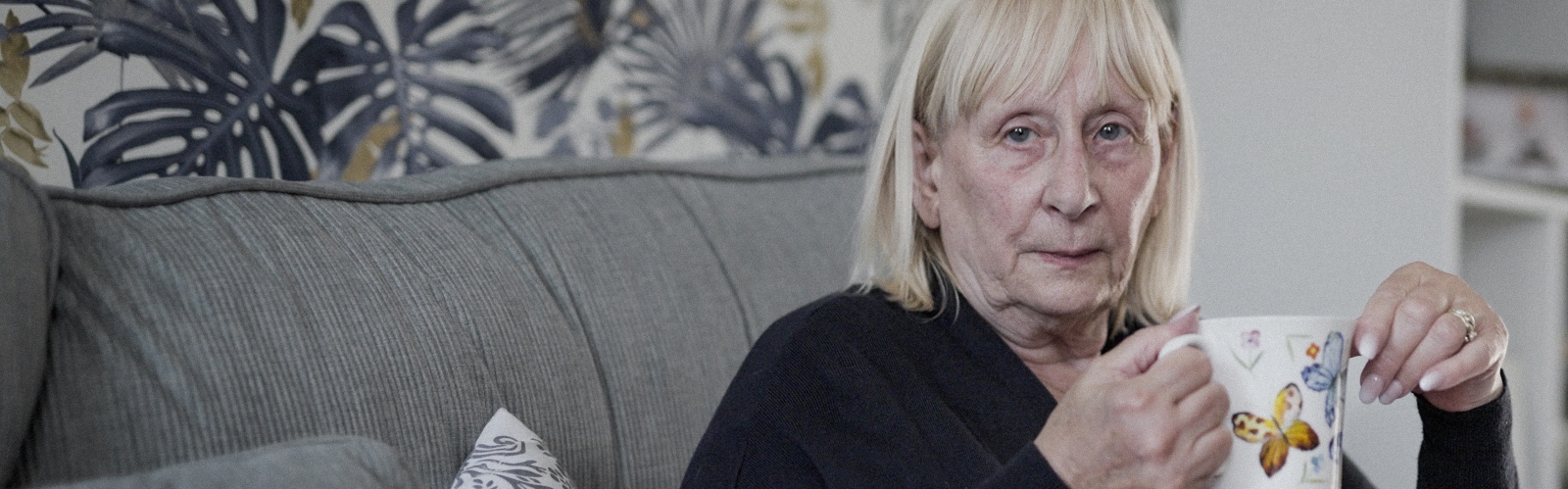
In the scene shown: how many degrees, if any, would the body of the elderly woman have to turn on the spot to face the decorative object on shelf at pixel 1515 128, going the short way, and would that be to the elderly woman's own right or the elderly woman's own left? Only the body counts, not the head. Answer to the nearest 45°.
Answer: approximately 90° to the elderly woman's own left

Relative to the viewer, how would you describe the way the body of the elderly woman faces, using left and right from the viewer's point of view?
facing the viewer and to the right of the viewer

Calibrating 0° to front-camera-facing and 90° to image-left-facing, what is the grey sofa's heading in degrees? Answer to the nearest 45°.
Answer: approximately 0°

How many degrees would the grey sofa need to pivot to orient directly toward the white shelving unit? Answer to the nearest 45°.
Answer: approximately 90° to its left

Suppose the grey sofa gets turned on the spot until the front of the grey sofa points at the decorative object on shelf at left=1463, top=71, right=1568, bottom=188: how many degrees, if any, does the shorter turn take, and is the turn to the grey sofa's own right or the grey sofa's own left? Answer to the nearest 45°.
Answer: approximately 90° to the grey sofa's own left

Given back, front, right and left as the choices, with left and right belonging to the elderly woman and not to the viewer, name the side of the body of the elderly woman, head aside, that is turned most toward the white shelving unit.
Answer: left
